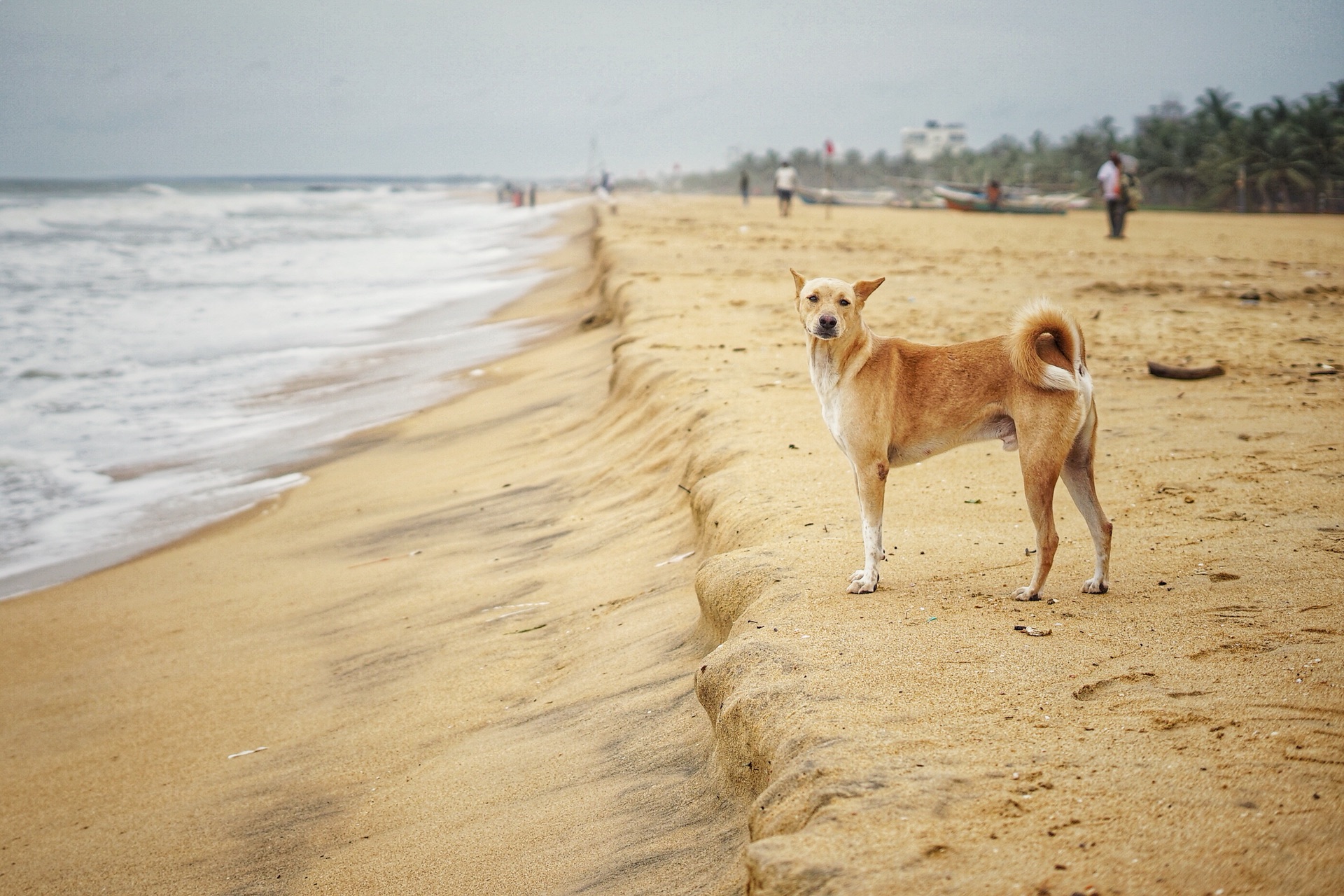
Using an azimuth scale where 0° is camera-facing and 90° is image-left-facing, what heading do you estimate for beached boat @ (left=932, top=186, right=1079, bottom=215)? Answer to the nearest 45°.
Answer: approximately 90°

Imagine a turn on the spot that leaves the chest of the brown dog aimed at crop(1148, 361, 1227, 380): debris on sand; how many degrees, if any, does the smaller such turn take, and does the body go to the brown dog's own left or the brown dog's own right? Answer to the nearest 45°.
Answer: approximately 90° to the brown dog's own right

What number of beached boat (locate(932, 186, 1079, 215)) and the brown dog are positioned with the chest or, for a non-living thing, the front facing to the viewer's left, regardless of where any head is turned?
2

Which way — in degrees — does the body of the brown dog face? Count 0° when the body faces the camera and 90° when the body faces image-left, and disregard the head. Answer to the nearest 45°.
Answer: approximately 90°

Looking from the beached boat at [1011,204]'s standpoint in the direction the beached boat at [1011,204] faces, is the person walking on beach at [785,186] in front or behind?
in front

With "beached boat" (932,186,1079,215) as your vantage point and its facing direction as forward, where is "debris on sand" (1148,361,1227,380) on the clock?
The debris on sand is roughly at 9 o'clock from the beached boat.

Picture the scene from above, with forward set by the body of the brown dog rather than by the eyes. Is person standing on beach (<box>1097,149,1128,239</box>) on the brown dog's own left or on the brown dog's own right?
on the brown dog's own right

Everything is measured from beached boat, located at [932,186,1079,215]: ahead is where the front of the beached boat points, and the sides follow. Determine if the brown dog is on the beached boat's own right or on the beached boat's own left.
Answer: on the beached boat's own left
